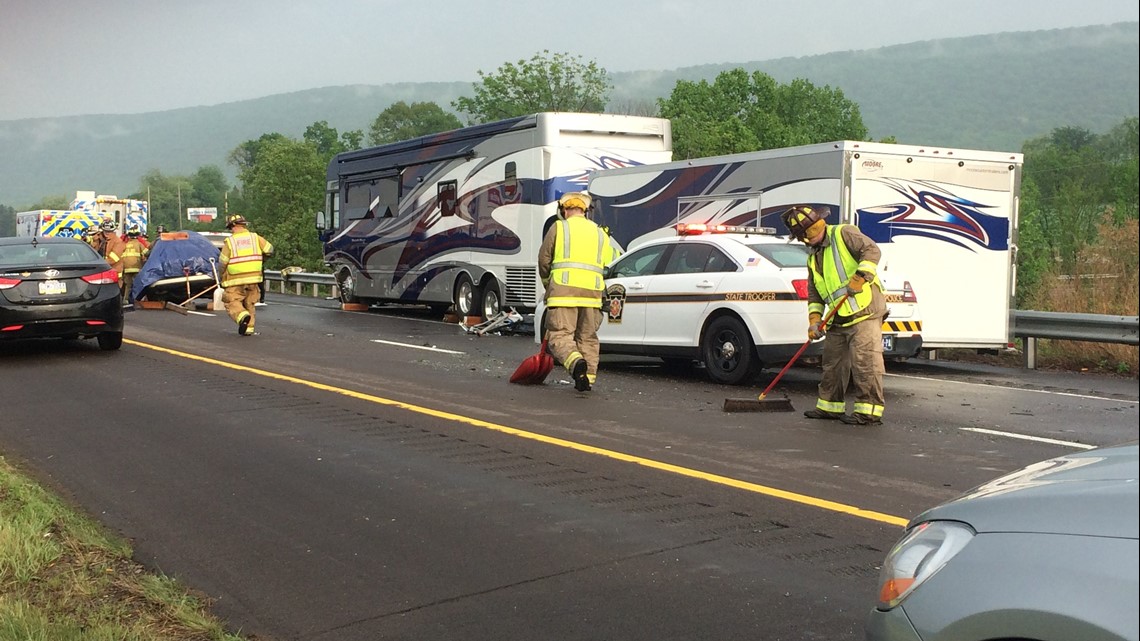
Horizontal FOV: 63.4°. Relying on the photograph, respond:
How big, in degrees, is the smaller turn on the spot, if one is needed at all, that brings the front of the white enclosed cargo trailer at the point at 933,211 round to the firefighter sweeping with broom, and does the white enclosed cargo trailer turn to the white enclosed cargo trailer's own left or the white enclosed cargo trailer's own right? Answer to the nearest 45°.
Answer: approximately 135° to the white enclosed cargo trailer's own left

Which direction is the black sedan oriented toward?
away from the camera

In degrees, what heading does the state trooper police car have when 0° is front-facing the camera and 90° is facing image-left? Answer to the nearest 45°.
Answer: approximately 135°

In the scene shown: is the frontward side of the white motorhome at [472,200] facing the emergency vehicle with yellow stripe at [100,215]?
yes

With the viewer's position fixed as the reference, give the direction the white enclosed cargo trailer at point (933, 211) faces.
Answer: facing away from the viewer and to the left of the viewer

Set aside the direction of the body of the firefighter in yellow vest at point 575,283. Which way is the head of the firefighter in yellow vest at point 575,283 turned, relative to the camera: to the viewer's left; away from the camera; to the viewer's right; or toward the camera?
away from the camera

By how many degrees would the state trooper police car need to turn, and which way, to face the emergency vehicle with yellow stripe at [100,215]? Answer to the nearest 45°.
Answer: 0° — it already faces it

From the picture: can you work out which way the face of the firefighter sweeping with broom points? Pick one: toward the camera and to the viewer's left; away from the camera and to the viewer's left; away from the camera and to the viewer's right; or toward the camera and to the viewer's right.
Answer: toward the camera and to the viewer's left

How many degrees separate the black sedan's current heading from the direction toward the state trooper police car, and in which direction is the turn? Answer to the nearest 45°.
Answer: approximately 135° to its right

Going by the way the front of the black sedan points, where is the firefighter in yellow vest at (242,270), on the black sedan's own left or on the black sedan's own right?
on the black sedan's own right
